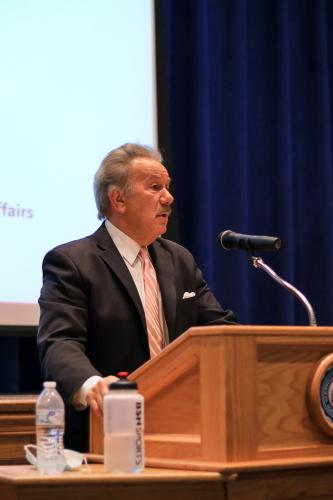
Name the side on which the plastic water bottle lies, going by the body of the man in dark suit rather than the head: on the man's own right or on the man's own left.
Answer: on the man's own right

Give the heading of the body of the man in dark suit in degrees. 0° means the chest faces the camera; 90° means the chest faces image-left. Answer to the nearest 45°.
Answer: approximately 315°

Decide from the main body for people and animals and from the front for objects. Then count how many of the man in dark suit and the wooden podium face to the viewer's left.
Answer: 0
